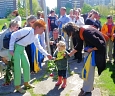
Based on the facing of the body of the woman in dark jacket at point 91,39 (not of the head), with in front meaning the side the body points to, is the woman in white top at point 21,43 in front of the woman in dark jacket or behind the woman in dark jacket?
in front

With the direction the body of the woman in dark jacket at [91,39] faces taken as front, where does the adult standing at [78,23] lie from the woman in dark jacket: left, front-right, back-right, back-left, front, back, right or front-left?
right

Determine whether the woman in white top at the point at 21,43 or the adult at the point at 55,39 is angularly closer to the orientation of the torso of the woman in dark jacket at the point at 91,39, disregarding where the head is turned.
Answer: the woman in white top

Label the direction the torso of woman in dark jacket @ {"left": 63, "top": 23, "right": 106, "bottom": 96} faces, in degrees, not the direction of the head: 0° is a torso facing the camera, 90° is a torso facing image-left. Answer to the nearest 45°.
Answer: approximately 90°

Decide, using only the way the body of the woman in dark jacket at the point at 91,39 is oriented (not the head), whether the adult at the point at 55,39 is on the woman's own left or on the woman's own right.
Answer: on the woman's own right

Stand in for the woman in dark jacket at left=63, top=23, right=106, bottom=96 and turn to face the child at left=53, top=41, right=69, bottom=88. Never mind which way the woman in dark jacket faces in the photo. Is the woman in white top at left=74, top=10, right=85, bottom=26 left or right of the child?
right

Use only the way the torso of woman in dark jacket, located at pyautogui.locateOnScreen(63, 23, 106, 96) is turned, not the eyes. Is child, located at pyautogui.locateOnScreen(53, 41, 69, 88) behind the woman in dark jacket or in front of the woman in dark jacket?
in front

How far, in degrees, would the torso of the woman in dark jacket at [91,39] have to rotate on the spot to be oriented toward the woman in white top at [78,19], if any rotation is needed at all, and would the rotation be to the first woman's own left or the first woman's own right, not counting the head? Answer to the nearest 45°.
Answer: approximately 90° to the first woman's own right

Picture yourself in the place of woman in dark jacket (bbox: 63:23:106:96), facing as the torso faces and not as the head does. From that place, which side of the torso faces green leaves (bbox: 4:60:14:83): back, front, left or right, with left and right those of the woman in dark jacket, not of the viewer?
front
